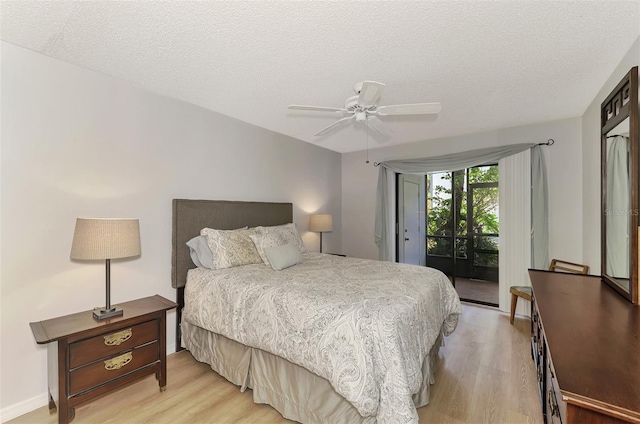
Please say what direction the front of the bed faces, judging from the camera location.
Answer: facing the viewer and to the right of the viewer

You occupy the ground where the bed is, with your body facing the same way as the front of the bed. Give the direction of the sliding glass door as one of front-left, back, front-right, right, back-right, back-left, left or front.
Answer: left

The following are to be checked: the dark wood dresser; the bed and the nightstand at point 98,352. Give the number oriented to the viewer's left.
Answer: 1

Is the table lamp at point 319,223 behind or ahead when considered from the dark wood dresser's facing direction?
ahead

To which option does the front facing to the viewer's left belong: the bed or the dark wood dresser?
the dark wood dresser

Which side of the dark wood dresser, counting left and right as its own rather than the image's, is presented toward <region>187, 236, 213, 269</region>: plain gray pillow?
front

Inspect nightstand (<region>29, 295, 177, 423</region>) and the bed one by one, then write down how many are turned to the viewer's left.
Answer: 0

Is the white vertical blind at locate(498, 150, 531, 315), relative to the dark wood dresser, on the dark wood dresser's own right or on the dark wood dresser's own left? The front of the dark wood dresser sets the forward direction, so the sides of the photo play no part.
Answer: on the dark wood dresser's own right

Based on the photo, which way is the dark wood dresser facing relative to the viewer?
to the viewer's left

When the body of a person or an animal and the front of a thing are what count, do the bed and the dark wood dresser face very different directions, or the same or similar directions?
very different directions

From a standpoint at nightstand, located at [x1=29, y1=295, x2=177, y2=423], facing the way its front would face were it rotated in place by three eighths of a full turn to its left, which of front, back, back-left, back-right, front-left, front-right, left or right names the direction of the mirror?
back-right
